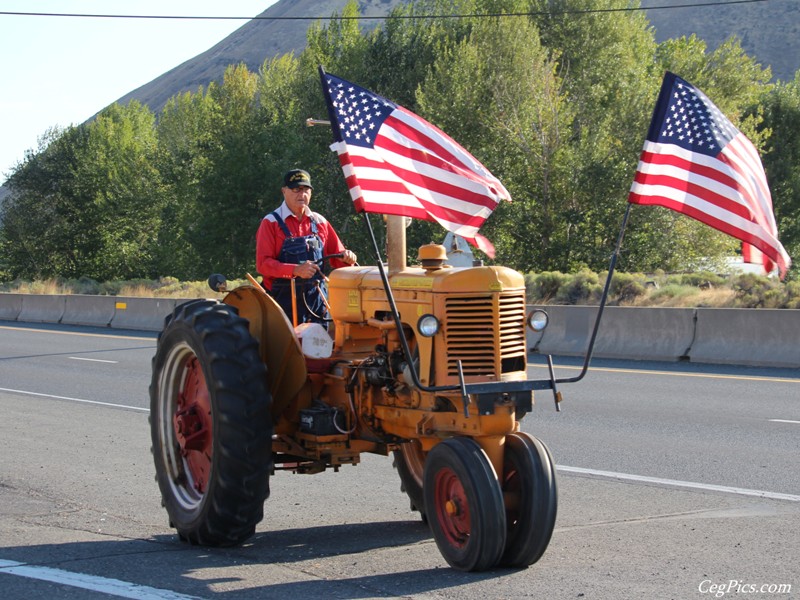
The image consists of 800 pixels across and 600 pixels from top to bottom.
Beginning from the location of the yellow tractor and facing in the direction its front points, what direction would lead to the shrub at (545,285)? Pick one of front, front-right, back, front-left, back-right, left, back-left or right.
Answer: back-left

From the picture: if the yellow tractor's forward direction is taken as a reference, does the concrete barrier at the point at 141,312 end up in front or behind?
behind

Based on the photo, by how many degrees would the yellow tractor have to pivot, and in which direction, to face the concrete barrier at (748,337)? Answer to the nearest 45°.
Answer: approximately 90° to its left

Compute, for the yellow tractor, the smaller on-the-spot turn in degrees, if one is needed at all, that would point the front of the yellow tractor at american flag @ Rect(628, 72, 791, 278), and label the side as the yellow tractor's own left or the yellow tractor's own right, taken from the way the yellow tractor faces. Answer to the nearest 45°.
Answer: approximately 45° to the yellow tractor's own left

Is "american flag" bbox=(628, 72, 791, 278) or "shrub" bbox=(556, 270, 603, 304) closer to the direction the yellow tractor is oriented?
the american flag

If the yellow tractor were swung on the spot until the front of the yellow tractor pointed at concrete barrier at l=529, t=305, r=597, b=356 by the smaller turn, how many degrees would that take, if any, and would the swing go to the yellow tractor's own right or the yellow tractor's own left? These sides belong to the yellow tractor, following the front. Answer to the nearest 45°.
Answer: approximately 135° to the yellow tractor's own left

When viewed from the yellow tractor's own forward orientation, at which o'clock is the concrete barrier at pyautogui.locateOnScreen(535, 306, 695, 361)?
The concrete barrier is roughly at 8 o'clock from the yellow tractor.

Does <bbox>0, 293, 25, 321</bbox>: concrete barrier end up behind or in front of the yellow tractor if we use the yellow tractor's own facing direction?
behind

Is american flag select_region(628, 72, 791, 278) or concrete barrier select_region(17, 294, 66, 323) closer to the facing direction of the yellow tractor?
the american flag

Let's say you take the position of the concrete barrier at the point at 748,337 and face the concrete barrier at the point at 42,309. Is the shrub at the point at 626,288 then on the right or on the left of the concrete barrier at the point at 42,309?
right

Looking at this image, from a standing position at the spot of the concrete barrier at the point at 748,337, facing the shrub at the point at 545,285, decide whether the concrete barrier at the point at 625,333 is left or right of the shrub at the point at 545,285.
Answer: left

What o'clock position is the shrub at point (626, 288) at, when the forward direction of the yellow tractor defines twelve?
The shrub is roughly at 8 o'clock from the yellow tractor.

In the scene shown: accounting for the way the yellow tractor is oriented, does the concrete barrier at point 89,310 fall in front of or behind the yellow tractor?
behind

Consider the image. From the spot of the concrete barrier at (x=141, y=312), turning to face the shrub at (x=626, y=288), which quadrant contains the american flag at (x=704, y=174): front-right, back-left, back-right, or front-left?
front-right
